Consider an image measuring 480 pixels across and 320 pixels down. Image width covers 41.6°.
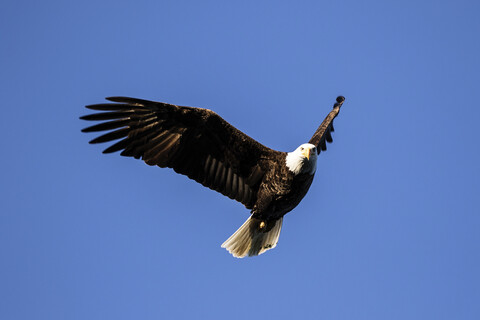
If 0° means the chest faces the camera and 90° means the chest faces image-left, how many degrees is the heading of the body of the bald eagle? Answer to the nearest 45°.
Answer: approximately 315°
